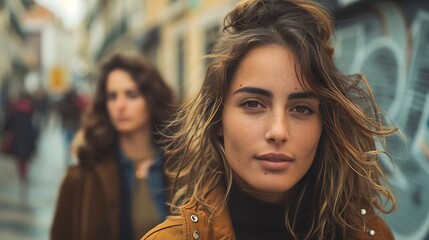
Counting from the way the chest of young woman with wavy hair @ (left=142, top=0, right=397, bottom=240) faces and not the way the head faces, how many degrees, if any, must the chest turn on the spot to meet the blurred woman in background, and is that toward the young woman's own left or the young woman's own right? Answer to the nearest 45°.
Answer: approximately 135° to the young woman's own right

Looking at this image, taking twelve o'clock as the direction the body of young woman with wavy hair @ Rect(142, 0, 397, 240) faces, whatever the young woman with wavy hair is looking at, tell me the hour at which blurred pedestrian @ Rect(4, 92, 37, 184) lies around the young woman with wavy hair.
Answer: The blurred pedestrian is roughly at 5 o'clock from the young woman with wavy hair.

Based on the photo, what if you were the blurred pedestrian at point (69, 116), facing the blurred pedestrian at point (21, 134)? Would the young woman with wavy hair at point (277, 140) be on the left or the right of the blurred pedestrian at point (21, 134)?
left

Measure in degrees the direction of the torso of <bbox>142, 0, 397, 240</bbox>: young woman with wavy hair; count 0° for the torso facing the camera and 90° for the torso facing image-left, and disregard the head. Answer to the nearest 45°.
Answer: approximately 0°

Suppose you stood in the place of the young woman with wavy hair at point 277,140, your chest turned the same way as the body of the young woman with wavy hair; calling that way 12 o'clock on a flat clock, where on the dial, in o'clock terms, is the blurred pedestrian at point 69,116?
The blurred pedestrian is roughly at 5 o'clock from the young woman with wavy hair.

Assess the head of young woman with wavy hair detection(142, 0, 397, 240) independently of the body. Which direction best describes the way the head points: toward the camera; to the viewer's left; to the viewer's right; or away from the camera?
toward the camera

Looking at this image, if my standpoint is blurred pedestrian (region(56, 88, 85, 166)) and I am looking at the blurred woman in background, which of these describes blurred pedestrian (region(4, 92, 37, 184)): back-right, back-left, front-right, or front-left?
front-right

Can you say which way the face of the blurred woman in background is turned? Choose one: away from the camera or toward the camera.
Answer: toward the camera
